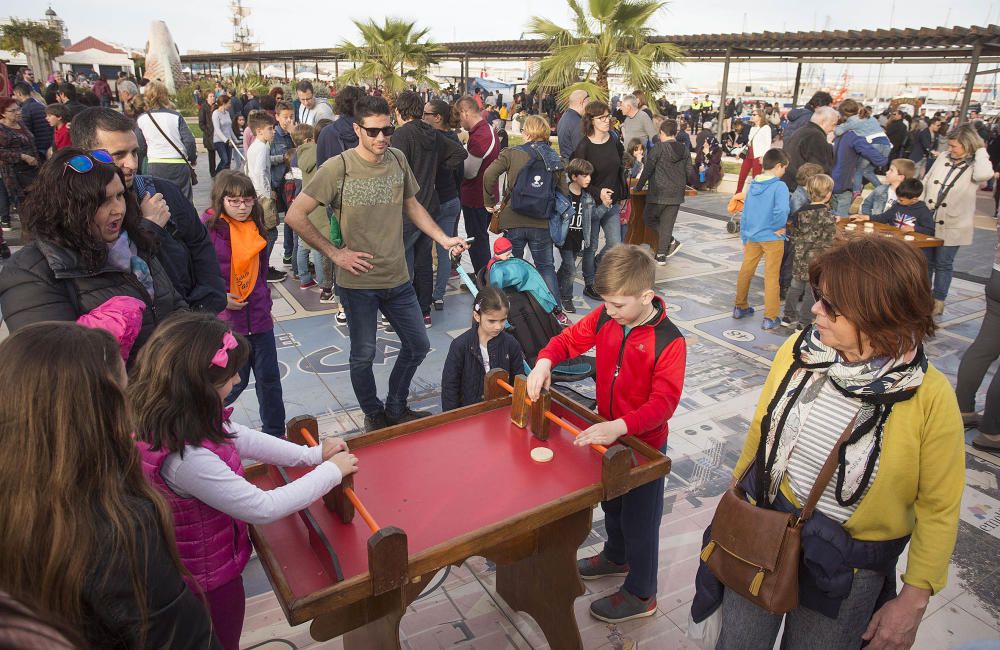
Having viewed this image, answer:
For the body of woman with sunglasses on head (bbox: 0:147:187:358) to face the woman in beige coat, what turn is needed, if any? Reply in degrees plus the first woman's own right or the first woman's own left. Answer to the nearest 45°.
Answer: approximately 45° to the first woman's own left

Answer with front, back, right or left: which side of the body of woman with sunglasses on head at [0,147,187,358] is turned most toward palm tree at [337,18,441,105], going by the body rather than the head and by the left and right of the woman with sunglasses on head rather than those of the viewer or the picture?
left

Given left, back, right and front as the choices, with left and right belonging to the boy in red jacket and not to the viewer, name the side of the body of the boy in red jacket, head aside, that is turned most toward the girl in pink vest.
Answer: front

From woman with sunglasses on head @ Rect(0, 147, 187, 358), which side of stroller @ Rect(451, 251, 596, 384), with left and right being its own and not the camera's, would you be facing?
right

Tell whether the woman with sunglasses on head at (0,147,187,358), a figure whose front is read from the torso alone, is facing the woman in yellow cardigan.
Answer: yes

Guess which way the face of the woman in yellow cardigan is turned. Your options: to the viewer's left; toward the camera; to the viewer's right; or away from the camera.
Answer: to the viewer's left

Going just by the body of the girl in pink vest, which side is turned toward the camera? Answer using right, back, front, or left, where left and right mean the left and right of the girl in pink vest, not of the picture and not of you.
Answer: right

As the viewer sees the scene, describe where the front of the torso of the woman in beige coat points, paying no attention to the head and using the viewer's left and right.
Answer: facing the viewer and to the left of the viewer

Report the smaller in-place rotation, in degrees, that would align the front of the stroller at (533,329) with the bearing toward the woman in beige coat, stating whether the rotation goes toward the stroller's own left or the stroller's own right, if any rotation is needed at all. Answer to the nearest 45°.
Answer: approximately 90° to the stroller's own left

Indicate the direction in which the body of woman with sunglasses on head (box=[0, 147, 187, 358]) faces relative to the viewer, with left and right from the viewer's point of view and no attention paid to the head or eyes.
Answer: facing the viewer and to the right of the viewer

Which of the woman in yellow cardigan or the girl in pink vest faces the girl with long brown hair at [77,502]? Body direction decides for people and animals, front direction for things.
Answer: the woman in yellow cardigan

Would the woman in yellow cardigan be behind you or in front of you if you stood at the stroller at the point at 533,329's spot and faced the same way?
in front

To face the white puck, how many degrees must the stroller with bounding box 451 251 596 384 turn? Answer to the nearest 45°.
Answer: approximately 45° to its right

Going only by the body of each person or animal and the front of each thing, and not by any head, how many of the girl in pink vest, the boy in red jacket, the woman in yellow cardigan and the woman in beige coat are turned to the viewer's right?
1
